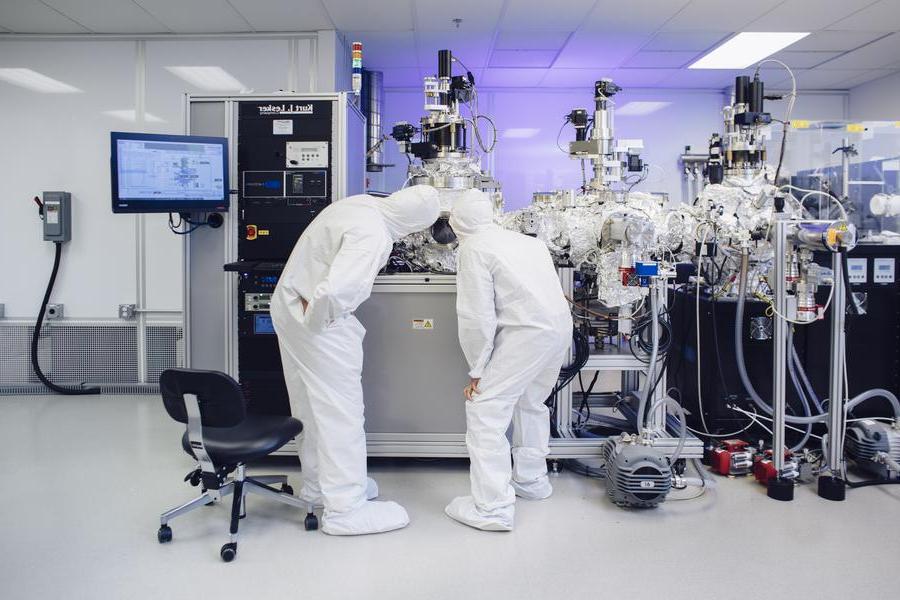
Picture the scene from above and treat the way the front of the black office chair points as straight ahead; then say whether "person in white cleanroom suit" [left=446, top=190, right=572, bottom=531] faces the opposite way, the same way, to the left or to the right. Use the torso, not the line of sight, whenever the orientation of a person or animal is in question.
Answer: to the left

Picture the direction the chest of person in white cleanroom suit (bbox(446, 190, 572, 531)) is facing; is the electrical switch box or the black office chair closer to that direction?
the electrical switch box

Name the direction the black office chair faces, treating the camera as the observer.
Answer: facing away from the viewer and to the right of the viewer

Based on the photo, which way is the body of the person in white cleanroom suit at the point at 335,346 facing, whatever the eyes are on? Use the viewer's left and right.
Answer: facing to the right of the viewer

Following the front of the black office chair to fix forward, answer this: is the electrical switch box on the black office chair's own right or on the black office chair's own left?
on the black office chair's own left

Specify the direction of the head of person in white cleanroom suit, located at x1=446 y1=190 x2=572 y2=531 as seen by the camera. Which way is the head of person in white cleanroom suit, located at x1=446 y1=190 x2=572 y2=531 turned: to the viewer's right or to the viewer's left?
to the viewer's left

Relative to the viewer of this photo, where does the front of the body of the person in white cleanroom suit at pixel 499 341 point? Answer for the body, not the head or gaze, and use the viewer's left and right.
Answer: facing away from the viewer and to the left of the viewer
